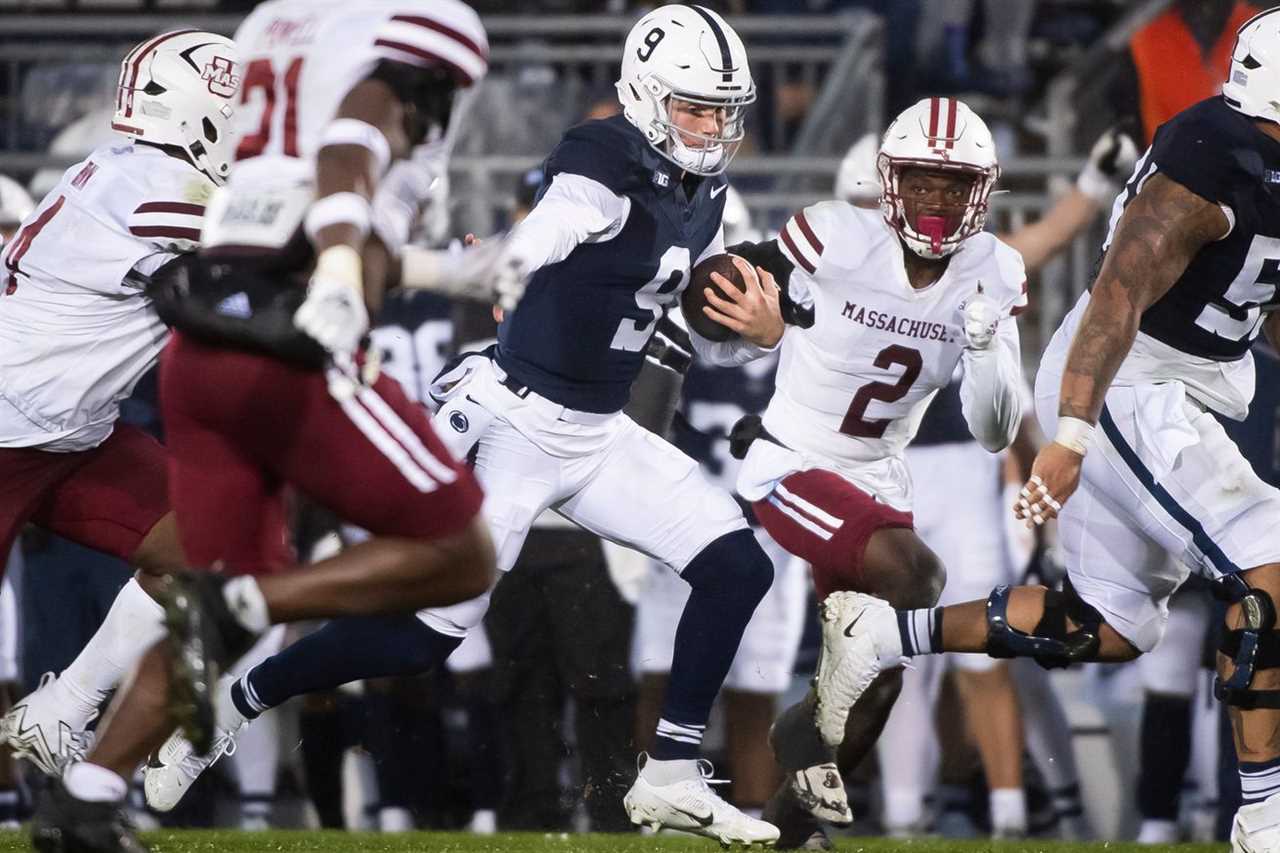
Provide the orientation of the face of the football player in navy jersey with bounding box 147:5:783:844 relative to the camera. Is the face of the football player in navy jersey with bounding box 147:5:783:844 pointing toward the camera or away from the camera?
toward the camera

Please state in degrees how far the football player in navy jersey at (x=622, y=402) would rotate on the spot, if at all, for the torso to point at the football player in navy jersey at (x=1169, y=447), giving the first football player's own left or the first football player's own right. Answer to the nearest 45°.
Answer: approximately 45° to the first football player's own left

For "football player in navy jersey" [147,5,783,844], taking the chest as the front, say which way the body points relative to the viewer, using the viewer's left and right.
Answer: facing the viewer and to the right of the viewer

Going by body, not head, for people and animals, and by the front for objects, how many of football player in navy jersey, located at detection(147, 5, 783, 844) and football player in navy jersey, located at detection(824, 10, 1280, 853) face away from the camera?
0
